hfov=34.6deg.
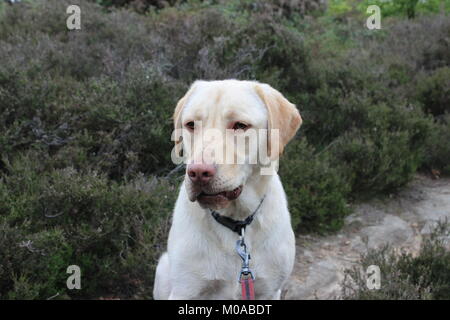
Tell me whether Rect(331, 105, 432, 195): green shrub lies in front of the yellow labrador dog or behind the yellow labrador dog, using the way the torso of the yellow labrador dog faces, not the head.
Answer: behind

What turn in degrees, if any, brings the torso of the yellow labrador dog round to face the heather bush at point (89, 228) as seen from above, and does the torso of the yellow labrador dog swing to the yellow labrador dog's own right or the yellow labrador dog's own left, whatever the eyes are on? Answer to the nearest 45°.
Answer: approximately 135° to the yellow labrador dog's own right

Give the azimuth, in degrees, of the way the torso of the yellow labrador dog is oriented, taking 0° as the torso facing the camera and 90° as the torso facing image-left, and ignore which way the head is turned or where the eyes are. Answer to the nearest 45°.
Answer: approximately 0°

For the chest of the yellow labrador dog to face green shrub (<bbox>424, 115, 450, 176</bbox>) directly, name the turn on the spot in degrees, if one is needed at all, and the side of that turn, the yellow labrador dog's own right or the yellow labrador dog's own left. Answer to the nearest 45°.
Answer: approximately 135° to the yellow labrador dog's own left

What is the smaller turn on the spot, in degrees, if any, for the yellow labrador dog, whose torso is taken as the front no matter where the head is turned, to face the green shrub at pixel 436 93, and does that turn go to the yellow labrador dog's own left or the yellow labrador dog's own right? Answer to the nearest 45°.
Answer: approximately 135° to the yellow labrador dog's own left

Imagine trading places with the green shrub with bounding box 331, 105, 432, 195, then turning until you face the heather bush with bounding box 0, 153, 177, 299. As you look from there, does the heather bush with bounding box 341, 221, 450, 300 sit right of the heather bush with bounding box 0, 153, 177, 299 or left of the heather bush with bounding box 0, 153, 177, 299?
left

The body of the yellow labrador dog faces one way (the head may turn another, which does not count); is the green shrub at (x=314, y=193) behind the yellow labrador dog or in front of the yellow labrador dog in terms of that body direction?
behind
